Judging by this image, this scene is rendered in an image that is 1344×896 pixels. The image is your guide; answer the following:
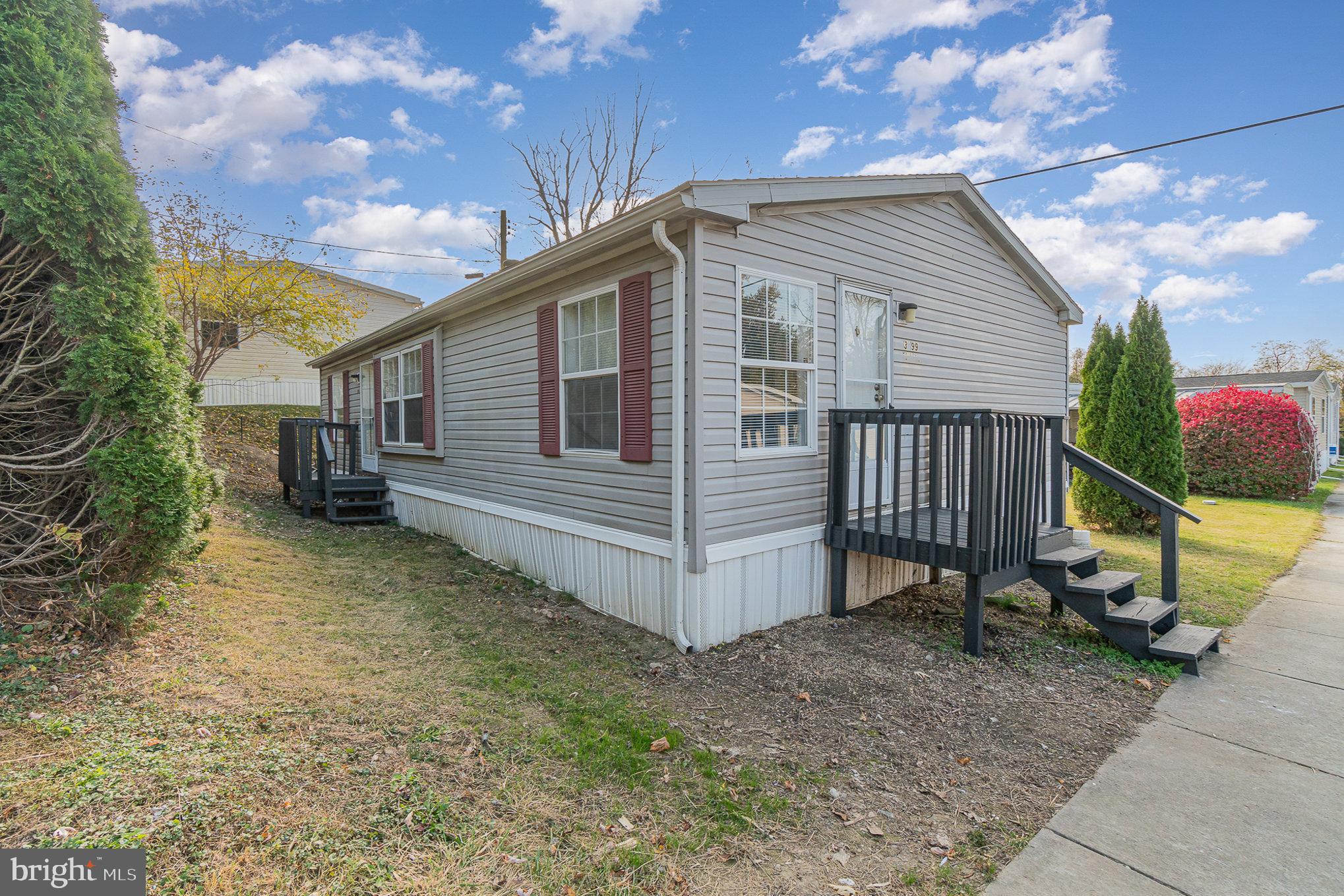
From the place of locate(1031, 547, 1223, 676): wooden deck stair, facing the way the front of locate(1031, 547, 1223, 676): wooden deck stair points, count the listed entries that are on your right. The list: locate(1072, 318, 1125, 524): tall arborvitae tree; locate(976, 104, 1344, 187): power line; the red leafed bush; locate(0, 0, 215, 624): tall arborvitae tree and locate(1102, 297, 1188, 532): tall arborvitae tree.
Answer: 1

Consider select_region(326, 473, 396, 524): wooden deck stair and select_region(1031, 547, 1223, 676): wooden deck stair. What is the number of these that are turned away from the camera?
0

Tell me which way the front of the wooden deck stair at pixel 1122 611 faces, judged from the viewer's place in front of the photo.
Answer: facing the viewer and to the right of the viewer

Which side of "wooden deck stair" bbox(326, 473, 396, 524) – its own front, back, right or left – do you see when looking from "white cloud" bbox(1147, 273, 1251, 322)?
left

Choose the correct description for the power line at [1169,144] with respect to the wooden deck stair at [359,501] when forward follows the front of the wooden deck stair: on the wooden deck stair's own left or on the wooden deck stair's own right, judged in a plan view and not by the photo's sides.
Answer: on the wooden deck stair's own left

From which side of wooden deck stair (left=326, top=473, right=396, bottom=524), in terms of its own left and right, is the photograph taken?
front

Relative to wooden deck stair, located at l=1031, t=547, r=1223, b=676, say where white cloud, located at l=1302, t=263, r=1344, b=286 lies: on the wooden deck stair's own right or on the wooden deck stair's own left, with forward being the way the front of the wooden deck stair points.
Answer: on the wooden deck stair's own left

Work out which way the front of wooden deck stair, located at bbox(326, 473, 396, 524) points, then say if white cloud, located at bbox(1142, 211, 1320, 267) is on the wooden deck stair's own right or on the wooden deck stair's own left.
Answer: on the wooden deck stair's own left

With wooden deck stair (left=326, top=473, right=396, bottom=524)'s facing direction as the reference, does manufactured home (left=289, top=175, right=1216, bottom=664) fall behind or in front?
in front
